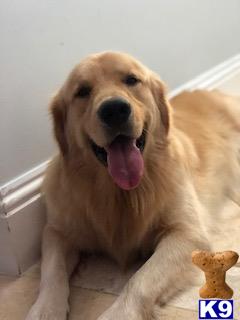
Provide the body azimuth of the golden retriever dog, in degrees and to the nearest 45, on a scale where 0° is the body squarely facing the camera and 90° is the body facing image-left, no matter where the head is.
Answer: approximately 45°
